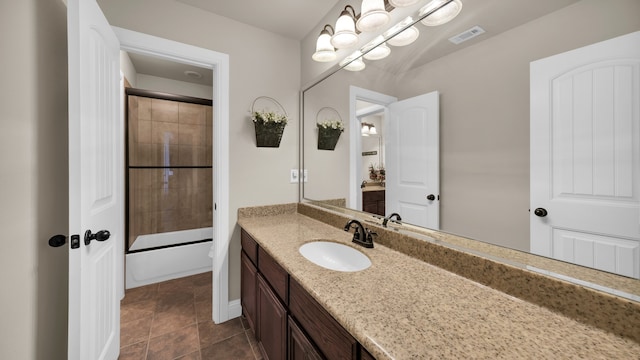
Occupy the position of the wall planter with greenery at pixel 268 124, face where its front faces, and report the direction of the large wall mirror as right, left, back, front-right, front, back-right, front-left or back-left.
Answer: front-left

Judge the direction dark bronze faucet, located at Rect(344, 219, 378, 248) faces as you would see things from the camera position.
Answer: facing the viewer and to the left of the viewer

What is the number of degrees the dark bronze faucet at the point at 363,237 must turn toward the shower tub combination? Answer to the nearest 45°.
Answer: approximately 90° to its right

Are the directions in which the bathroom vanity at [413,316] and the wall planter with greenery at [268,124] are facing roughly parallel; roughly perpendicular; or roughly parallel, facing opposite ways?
roughly perpendicular

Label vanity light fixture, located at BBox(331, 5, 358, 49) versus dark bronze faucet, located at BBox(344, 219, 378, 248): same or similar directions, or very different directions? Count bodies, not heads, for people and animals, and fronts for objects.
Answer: same or similar directions

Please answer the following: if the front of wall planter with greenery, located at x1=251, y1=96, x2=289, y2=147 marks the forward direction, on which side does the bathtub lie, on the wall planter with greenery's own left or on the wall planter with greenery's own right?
on the wall planter with greenery's own right

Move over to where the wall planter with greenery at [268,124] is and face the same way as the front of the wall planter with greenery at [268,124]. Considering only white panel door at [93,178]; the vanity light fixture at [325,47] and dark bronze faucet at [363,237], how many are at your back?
0

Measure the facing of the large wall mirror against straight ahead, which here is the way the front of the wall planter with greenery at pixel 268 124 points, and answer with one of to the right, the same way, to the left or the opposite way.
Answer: to the right

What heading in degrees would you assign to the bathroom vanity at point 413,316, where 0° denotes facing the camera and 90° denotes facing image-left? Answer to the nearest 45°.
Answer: approximately 45°

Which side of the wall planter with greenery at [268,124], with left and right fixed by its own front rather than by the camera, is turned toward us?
front

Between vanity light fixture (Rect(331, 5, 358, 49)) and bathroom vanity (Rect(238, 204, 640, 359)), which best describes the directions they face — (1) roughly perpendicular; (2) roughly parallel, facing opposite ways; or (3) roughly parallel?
roughly parallel

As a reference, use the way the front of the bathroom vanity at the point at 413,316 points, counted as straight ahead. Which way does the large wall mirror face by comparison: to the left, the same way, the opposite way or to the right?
the same way

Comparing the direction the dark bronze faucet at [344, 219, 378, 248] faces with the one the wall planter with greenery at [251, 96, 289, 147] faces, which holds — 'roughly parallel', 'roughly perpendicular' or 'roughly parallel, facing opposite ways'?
roughly perpendicular

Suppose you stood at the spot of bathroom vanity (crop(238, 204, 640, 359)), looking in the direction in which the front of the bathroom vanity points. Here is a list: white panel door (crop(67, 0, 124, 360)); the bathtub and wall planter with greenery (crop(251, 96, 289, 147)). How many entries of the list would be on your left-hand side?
0
